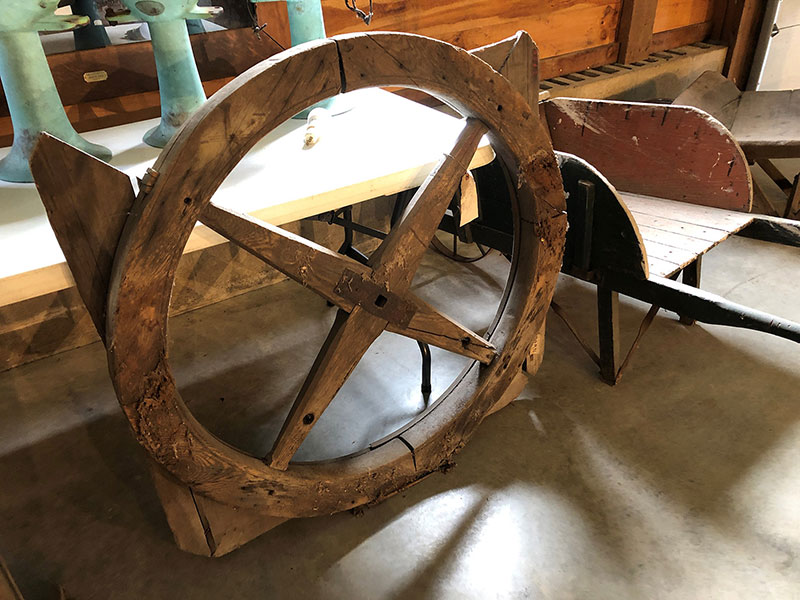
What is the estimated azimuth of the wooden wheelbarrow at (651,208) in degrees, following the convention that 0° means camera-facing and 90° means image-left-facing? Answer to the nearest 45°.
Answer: approximately 135°

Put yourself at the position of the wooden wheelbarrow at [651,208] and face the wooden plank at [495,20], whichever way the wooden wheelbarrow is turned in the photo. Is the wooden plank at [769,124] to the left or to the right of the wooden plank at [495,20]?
right

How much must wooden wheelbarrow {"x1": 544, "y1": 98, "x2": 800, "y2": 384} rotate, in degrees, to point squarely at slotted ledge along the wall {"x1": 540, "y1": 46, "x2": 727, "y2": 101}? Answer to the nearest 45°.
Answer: approximately 45° to its right

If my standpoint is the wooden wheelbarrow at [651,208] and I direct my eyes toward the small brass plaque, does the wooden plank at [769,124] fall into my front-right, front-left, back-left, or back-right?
back-right

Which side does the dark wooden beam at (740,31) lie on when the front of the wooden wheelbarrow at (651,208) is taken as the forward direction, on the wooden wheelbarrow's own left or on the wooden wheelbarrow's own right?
on the wooden wheelbarrow's own right

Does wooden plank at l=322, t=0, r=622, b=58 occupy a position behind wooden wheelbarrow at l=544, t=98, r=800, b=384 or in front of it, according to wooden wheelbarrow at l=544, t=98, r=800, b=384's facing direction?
in front

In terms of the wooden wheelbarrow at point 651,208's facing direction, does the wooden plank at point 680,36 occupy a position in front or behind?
in front

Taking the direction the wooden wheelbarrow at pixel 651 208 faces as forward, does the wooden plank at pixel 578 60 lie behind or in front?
in front
